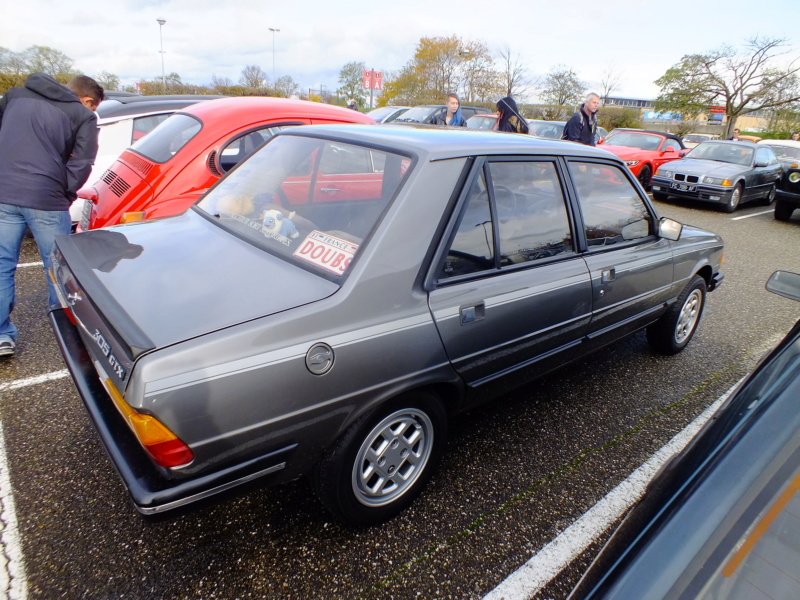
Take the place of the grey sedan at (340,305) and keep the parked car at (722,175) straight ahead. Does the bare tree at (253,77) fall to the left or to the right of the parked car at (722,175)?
left

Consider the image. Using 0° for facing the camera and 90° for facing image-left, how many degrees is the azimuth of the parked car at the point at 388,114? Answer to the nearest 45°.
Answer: approximately 45°

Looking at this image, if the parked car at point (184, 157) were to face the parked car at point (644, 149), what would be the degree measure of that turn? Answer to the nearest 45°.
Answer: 0° — it already faces it

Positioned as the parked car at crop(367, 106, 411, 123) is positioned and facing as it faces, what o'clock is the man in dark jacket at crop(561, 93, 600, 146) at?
The man in dark jacket is roughly at 10 o'clock from the parked car.

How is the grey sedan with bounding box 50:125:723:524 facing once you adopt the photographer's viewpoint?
facing away from the viewer and to the right of the viewer

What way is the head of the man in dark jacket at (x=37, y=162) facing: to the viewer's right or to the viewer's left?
to the viewer's right

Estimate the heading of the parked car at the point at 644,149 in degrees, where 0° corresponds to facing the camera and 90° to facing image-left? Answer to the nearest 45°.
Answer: approximately 45°

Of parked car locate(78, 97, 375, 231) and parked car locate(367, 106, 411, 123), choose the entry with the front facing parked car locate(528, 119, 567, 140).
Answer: parked car locate(78, 97, 375, 231)

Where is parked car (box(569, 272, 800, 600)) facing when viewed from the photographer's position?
facing away from the viewer and to the right of the viewer

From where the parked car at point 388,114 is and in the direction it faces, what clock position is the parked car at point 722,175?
the parked car at point 722,175 is roughly at 9 o'clock from the parked car at point 388,114.

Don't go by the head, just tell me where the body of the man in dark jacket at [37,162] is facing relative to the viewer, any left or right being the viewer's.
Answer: facing away from the viewer and to the right of the viewer
